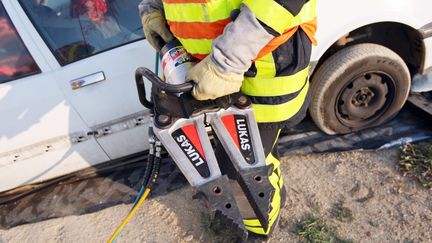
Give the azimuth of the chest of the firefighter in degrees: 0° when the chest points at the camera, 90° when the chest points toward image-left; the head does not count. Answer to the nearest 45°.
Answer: approximately 45°
